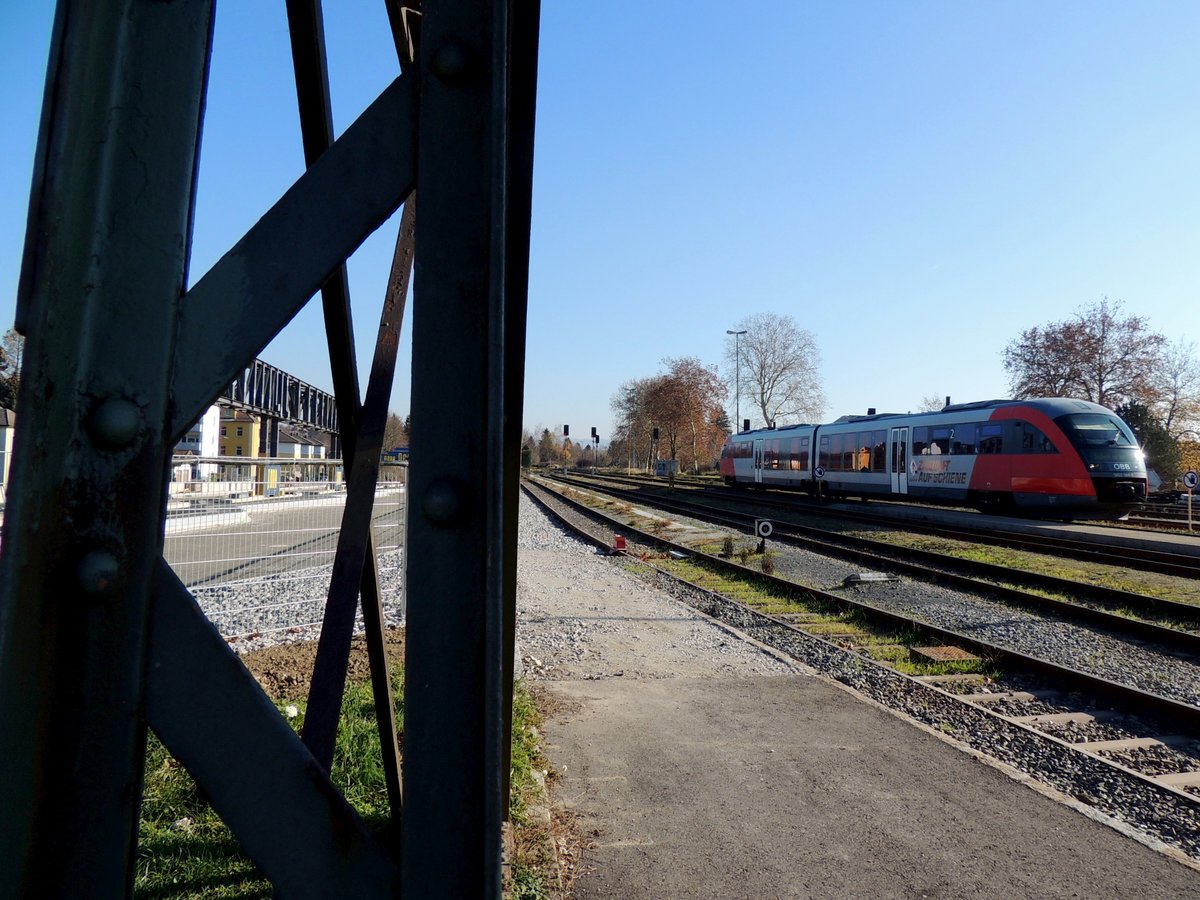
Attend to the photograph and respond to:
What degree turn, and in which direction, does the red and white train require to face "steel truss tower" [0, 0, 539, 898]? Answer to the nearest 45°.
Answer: approximately 45° to its right

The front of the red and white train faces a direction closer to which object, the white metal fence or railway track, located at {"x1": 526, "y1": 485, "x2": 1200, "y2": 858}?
the railway track

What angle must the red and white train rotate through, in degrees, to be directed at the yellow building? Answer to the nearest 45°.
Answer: approximately 135° to its right

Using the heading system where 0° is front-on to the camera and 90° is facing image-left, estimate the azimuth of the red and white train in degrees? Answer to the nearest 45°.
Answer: approximately 315°

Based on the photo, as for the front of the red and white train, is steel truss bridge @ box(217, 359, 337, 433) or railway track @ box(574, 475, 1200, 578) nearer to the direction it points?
the railway track

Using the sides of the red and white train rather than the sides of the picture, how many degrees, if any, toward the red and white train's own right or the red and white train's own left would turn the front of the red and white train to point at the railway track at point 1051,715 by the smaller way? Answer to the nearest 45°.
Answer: approximately 45° to the red and white train's own right

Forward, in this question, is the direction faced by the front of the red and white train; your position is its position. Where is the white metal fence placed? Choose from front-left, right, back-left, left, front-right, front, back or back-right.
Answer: right
